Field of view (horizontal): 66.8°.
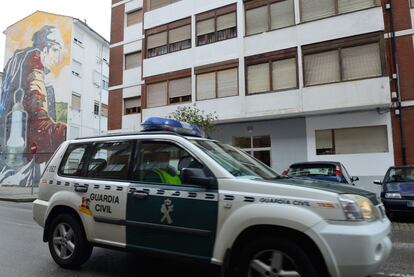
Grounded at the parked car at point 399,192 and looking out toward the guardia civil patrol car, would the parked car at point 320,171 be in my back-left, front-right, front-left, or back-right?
front-right

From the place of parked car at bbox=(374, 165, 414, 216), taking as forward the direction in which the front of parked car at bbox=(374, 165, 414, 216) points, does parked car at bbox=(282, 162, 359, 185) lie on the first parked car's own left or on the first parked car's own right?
on the first parked car's own right

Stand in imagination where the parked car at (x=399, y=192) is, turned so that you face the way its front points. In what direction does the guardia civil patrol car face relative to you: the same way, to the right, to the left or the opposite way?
to the left

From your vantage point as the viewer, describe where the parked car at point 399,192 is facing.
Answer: facing the viewer

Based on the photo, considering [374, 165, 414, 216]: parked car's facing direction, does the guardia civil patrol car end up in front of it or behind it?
in front

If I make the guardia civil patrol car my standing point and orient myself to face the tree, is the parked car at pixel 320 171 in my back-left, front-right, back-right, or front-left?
front-right

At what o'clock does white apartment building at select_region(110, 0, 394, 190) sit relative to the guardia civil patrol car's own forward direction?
The white apartment building is roughly at 8 o'clock from the guardia civil patrol car.

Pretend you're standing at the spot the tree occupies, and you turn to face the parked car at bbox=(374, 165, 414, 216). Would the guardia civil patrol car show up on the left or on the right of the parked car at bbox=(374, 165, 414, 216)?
right

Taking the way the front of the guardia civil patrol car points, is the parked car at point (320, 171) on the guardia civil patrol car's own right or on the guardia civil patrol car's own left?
on the guardia civil patrol car's own left

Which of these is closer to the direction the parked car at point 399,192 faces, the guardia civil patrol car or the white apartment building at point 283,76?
the guardia civil patrol car

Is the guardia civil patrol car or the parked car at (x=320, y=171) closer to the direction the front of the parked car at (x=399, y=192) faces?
the guardia civil patrol car
